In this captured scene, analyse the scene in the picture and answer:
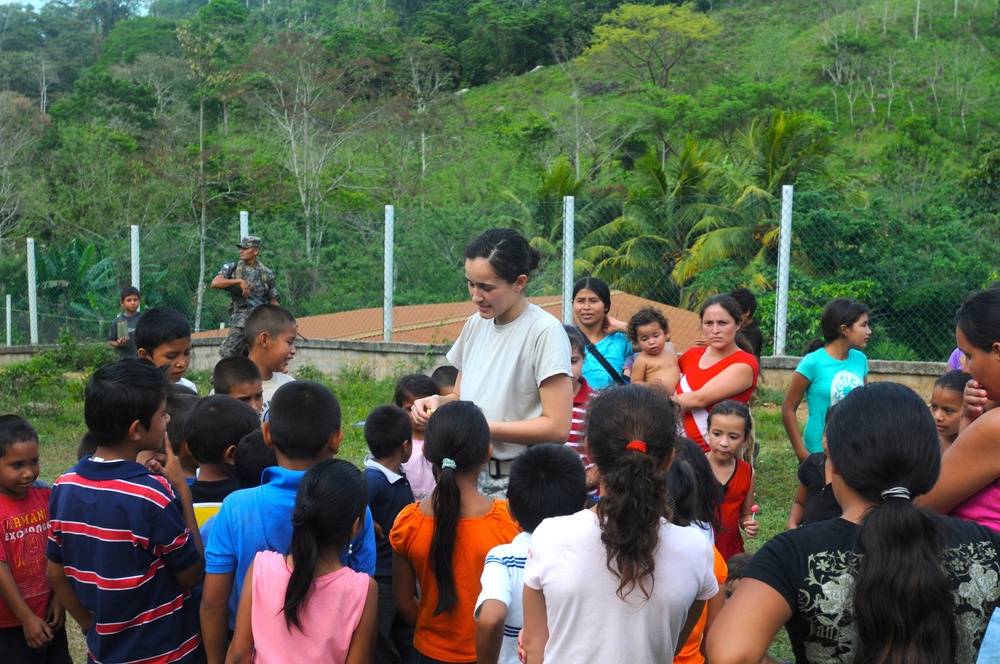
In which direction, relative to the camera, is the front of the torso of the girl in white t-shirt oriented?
away from the camera

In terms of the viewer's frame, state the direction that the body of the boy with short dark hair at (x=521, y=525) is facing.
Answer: away from the camera

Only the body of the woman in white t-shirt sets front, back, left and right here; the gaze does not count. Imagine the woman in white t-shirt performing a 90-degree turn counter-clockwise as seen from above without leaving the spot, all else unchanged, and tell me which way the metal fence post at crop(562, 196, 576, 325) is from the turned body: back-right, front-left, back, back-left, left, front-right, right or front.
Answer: back-left

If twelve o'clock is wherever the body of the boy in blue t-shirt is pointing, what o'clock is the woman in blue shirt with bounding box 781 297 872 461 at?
The woman in blue shirt is roughly at 2 o'clock from the boy in blue t-shirt.

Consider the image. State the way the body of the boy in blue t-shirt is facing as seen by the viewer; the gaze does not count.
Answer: away from the camera

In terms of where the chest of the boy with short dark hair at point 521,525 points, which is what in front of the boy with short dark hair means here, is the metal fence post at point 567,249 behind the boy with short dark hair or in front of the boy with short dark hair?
in front

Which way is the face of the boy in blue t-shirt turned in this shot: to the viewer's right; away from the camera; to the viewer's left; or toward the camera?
away from the camera

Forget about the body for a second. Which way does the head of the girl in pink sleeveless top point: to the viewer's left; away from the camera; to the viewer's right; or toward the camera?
away from the camera

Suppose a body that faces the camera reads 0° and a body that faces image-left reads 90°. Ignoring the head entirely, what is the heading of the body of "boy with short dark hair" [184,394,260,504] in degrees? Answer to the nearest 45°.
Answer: approximately 225°

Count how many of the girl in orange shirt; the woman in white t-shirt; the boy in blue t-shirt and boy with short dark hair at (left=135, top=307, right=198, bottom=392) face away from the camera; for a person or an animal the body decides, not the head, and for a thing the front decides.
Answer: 2

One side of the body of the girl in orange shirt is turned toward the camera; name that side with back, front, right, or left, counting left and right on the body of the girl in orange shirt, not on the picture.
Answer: back

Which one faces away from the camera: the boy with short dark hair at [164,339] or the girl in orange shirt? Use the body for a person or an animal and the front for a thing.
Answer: the girl in orange shirt

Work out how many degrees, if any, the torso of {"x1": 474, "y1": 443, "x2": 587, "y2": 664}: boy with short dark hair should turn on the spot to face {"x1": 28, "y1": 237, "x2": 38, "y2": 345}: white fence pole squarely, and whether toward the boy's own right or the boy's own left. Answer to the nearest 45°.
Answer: approximately 45° to the boy's own left

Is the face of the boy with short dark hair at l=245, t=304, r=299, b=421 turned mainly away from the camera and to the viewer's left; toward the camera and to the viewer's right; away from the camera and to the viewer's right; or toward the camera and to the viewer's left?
toward the camera and to the viewer's right

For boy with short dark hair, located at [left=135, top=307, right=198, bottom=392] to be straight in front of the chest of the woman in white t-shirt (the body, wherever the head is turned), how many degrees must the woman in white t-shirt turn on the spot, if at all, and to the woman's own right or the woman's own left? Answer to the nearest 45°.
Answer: approximately 90° to the woman's own right

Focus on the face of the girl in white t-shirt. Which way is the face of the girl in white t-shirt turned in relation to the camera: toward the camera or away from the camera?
away from the camera
